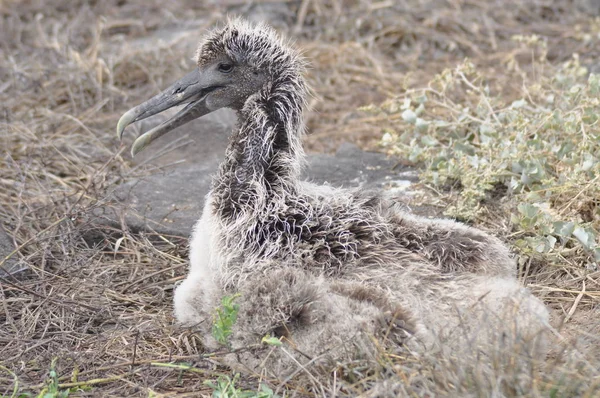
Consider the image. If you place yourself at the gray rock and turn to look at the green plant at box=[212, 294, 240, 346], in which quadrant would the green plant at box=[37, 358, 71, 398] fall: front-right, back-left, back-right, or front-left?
front-right

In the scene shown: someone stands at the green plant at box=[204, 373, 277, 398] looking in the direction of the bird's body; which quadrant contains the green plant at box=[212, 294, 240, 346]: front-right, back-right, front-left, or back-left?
front-left

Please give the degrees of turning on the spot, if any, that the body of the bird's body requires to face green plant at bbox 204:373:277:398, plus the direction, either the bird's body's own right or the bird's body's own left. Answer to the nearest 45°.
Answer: approximately 90° to the bird's body's own left

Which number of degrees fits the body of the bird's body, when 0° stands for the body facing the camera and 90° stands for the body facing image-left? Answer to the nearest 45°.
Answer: approximately 90°

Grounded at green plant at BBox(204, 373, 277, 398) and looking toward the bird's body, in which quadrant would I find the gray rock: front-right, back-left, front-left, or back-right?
front-left

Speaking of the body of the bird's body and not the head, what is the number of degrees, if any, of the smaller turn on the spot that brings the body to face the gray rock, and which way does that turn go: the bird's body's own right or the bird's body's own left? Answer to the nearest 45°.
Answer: approximately 45° to the bird's body's own right

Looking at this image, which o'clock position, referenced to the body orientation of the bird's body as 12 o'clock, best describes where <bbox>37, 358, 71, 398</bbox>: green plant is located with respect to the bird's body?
The green plant is roughly at 11 o'clock from the bird's body.

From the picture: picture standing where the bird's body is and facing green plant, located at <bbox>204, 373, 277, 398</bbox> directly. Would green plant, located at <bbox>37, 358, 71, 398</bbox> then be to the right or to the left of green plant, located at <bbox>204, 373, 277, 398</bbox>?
right
